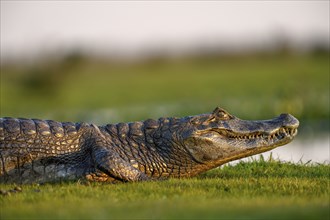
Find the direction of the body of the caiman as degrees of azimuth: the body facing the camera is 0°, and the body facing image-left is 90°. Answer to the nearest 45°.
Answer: approximately 270°
